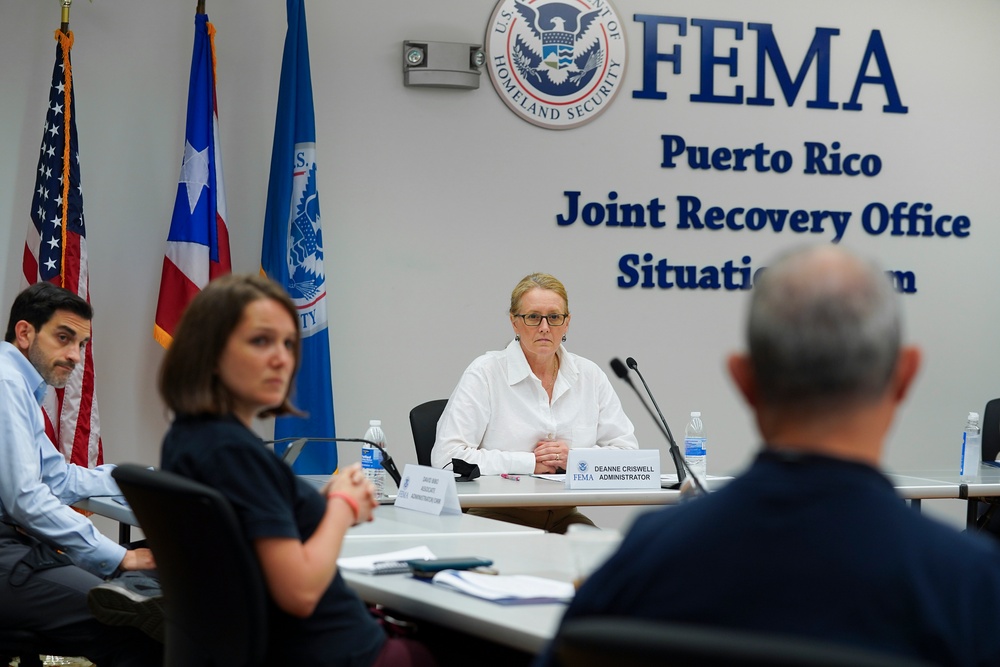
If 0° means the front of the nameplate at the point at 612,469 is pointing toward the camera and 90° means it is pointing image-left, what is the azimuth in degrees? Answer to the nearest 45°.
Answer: approximately 0°

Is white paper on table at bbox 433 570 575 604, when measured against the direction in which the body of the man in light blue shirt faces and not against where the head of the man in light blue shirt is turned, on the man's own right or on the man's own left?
on the man's own right

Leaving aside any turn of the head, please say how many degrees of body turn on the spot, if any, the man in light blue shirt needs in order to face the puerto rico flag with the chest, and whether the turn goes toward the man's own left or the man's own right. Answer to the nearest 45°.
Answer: approximately 90° to the man's own left

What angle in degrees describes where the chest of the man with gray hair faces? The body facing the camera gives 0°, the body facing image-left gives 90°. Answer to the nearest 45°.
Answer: approximately 180°

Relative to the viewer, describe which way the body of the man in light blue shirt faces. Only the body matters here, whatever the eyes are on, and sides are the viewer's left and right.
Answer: facing to the right of the viewer

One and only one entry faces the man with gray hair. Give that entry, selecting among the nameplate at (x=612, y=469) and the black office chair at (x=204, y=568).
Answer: the nameplate

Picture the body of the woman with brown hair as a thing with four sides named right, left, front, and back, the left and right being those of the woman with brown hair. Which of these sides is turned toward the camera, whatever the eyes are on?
right

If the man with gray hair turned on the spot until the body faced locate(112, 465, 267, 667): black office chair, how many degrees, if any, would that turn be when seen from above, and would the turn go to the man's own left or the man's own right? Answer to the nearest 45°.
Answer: approximately 45° to the man's own left

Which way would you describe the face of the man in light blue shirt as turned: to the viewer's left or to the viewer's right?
to the viewer's right
